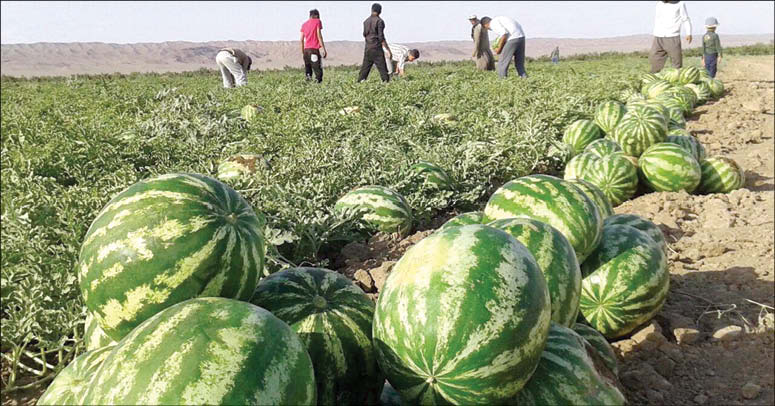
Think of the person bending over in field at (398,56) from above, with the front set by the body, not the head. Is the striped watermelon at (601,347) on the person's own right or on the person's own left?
on the person's own right

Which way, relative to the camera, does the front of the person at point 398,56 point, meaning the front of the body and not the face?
to the viewer's right

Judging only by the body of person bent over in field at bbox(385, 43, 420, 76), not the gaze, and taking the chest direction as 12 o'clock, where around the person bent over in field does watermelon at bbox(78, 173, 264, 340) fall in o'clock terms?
The watermelon is roughly at 3 o'clock from the person bent over in field.

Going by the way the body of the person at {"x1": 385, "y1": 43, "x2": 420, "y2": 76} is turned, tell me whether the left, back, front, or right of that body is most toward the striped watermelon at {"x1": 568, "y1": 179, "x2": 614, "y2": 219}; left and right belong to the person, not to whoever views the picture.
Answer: right

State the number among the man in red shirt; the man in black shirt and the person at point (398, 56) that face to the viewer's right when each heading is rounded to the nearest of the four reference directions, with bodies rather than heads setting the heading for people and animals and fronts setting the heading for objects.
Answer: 1
